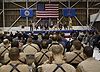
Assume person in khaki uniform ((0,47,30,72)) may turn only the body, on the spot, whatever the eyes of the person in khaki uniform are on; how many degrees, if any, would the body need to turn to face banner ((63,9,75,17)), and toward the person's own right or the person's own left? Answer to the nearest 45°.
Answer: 0° — they already face it

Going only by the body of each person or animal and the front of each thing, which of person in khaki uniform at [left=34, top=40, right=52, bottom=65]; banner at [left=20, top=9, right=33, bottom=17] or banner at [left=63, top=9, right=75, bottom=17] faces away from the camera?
the person in khaki uniform

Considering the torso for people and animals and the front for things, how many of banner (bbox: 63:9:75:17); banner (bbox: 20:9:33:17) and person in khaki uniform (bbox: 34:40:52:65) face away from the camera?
1

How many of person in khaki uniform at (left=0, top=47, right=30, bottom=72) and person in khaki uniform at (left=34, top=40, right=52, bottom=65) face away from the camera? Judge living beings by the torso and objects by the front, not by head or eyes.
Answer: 2

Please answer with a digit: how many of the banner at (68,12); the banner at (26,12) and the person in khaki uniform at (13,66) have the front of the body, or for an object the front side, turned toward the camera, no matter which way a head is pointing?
2

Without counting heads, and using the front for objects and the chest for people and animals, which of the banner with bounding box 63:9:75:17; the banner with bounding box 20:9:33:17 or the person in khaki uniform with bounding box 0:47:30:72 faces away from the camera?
the person in khaki uniform

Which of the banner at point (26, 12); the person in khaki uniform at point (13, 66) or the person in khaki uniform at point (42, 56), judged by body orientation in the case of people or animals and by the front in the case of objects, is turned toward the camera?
the banner

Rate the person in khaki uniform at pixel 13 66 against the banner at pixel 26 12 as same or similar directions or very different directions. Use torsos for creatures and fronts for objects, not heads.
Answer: very different directions

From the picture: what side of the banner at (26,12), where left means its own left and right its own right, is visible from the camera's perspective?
front

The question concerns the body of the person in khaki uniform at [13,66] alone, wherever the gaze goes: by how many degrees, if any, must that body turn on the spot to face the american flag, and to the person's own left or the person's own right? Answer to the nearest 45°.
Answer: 0° — they already face it

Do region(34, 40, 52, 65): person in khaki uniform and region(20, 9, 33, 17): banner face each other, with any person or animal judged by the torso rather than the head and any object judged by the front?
yes

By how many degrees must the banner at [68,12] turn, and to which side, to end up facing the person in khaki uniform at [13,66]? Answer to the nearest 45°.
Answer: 0° — it already faces them

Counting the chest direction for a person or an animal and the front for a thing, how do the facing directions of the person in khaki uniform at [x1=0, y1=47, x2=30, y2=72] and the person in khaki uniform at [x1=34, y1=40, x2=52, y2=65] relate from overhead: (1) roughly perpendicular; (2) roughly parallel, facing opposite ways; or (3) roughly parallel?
roughly parallel

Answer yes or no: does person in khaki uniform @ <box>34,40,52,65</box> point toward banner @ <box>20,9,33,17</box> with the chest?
yes

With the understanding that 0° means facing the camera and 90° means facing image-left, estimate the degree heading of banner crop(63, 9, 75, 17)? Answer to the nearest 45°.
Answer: approximately 0°

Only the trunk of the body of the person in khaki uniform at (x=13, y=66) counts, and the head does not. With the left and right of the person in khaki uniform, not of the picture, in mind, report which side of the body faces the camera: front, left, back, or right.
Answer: back

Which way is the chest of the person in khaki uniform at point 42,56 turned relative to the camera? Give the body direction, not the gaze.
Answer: away from the camera

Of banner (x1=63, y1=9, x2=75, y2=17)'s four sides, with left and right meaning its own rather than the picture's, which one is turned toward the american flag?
right
